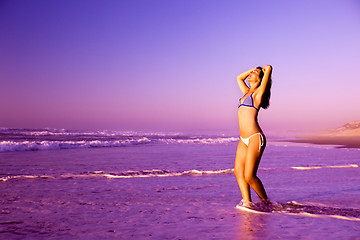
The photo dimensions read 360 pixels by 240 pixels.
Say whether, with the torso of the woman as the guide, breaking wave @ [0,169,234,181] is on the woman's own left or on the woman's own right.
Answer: on the woman's own right

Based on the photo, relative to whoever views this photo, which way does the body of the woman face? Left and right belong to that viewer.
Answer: facing the viewer and to the left of the viewer
